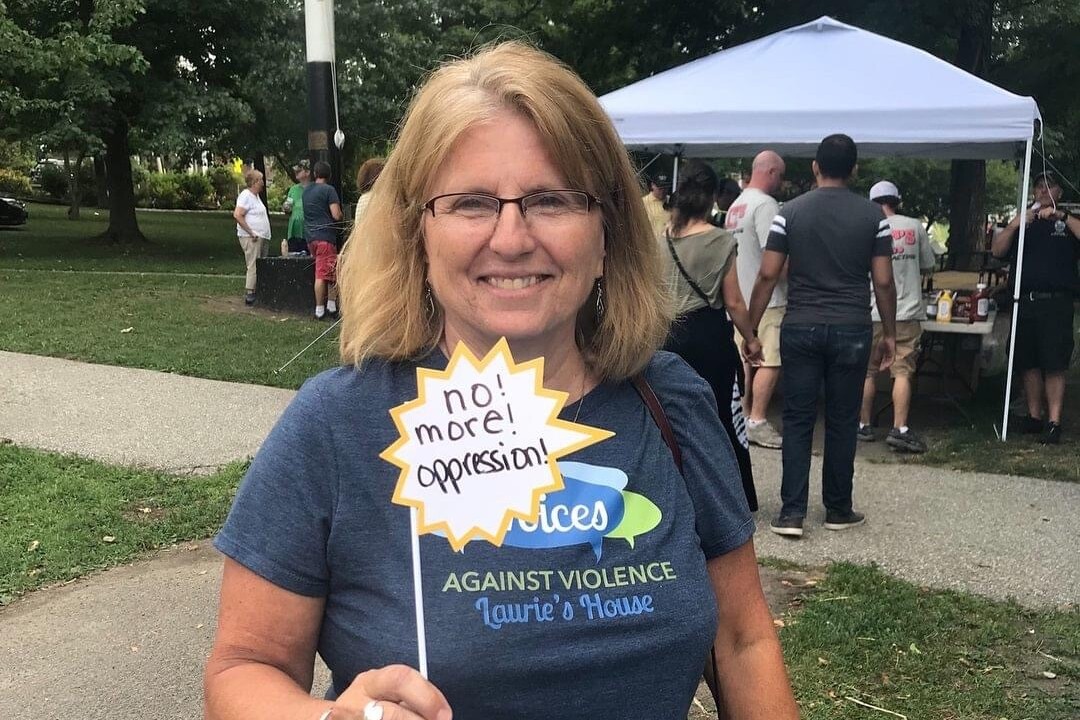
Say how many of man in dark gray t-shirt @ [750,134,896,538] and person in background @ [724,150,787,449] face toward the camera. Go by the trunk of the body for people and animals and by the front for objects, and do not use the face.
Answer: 0

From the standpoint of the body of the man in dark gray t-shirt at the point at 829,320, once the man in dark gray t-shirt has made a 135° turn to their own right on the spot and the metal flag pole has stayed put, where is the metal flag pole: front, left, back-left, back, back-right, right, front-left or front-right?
back

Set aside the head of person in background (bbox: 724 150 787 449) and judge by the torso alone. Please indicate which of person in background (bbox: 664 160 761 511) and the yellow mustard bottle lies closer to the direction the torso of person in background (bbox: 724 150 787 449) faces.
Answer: the yellow mustard bottle

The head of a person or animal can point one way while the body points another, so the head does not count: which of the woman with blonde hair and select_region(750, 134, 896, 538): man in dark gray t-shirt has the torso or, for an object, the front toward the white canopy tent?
the man in dark gray t-shirt

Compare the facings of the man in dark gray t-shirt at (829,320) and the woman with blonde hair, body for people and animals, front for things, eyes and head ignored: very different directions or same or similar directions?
very different directions

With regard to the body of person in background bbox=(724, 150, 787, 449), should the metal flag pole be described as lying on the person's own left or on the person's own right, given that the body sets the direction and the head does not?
on the person's own left

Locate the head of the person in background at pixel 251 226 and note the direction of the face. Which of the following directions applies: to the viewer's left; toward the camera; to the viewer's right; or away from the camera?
to the viewer's right

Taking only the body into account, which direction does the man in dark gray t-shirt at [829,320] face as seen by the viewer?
away from the camera

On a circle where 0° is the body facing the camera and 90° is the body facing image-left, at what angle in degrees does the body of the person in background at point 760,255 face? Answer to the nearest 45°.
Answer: approximately 225°

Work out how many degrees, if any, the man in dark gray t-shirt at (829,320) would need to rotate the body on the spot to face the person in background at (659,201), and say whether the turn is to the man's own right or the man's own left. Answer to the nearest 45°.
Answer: approximately 45° to the man's own left

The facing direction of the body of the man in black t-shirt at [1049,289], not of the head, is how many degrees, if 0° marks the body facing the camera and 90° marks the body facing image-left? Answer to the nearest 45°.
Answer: approximately 0°

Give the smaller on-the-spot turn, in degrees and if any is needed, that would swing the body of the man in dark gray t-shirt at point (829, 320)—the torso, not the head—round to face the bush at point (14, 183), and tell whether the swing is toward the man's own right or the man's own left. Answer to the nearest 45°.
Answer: approximately 45° to the man's own left
